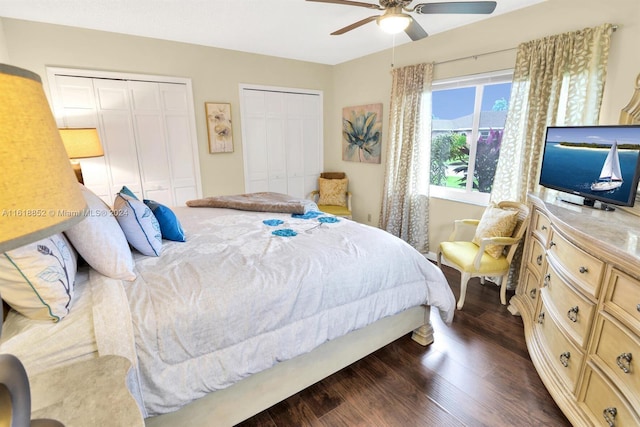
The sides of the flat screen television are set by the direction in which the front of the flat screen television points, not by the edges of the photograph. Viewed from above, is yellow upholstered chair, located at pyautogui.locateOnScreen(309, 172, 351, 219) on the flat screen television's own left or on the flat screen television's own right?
on the flat screen television's own right

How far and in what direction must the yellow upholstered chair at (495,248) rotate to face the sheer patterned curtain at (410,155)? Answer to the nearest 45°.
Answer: approximately 90° to its right

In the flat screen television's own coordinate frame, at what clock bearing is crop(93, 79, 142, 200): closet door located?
The closet door is roughly at 1 o'clock from the flat screen television.

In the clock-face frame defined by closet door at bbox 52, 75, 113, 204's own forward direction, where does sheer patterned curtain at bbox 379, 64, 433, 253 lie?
The sheer patterned curtain is roughly at 10 o'clock from the closet door.

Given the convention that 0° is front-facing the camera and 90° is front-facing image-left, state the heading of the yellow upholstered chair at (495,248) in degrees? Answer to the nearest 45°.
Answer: approximately 45°

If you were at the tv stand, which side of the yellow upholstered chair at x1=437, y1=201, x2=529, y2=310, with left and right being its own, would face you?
left

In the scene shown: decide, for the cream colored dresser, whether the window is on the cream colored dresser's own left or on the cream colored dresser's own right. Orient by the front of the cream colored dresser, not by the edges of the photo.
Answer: on the cream colored dresser's own right

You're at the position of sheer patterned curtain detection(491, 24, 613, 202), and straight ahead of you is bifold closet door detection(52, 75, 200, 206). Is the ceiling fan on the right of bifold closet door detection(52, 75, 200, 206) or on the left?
left

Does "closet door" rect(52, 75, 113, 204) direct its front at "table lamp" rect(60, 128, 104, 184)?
yes

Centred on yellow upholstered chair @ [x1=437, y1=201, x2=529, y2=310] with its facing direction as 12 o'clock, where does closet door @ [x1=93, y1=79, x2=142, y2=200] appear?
The closet door is roughly at 1 o'clock from the yellow upholstered chair.

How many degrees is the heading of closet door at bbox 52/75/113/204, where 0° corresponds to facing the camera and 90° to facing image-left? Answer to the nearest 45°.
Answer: approximately 0°
